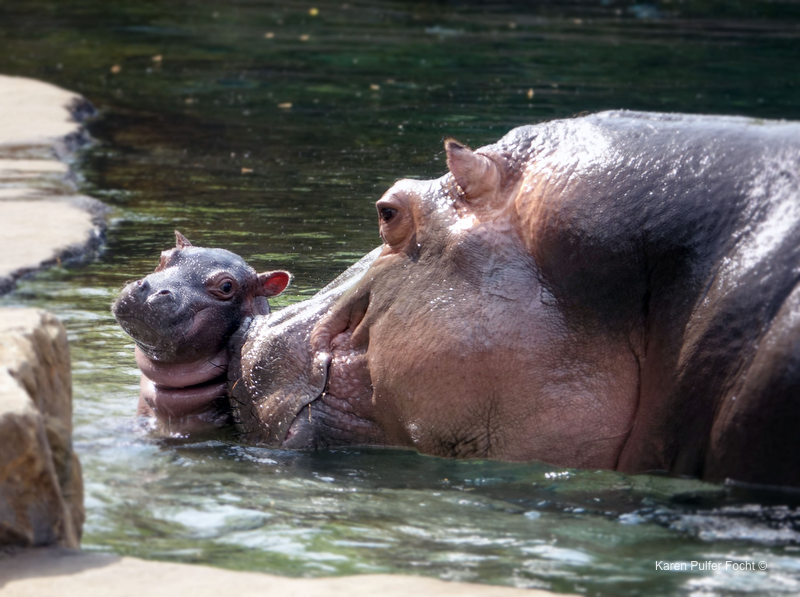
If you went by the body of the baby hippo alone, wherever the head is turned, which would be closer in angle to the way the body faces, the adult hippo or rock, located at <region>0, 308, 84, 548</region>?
the rock

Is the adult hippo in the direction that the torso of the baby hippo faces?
no

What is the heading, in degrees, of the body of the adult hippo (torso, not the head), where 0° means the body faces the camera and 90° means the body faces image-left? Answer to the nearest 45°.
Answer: approximately 90°

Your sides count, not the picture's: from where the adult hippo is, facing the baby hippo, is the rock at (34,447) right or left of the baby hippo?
left

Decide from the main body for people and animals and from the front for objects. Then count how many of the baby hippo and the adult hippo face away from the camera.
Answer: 0

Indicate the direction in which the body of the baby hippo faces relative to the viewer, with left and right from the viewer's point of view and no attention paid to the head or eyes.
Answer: facing the viewer and to the left of the viewer

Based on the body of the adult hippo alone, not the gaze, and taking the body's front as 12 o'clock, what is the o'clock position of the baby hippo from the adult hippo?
The baby hippo is roughly at 1 o'clock from the adult hippo.

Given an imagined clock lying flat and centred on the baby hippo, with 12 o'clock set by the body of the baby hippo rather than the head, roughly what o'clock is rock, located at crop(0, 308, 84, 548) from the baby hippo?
The rock is roughly at 11 o'clock from the baby hippo.

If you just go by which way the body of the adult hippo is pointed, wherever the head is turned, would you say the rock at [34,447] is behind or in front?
in front
